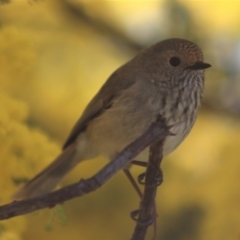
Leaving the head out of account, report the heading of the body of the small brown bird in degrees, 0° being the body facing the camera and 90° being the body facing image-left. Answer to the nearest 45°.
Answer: approximately 270°
